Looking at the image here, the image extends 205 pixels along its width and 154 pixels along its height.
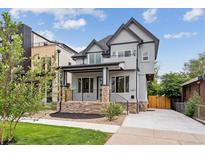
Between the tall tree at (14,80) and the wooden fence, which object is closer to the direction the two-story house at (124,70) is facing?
the tall tree

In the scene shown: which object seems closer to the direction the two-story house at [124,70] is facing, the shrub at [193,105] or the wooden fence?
the shrub

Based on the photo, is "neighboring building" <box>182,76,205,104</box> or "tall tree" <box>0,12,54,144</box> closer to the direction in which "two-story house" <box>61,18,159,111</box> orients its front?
the tall tree

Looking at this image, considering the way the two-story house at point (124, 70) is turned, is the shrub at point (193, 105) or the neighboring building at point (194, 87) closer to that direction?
the shrub

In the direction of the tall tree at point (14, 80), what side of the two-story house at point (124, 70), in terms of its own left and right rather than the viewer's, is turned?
front

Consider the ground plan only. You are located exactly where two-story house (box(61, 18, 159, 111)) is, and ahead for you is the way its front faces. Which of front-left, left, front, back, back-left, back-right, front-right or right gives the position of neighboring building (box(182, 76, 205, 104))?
left

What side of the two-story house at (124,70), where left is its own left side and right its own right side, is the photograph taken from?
front
